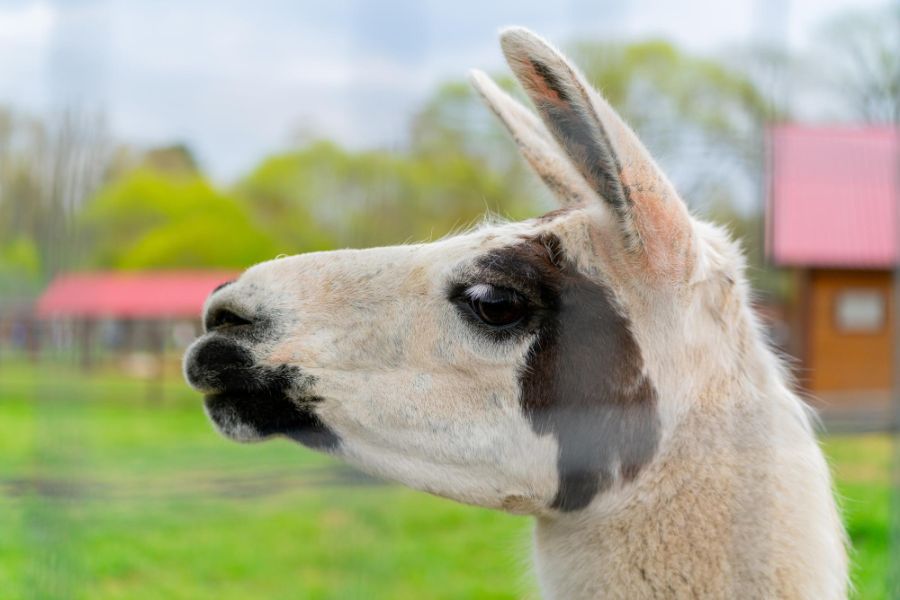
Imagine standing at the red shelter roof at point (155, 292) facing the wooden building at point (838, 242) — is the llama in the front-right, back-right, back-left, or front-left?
front-right

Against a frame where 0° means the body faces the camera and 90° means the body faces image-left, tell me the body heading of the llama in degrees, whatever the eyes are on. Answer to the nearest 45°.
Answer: approximately 90°

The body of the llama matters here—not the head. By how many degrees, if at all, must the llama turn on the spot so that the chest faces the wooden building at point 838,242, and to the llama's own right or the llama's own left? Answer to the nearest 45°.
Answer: approximately 135° to the llama's own right

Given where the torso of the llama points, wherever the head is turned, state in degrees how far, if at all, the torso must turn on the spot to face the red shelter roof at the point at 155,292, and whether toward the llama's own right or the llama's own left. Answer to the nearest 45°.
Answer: approximately 45° to the llama's own right

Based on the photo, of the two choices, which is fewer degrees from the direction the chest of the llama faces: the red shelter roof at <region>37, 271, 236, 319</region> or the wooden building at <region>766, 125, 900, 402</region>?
the red shelter roof

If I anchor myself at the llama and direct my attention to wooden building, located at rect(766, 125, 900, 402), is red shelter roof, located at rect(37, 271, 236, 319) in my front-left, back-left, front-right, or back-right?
front-left
